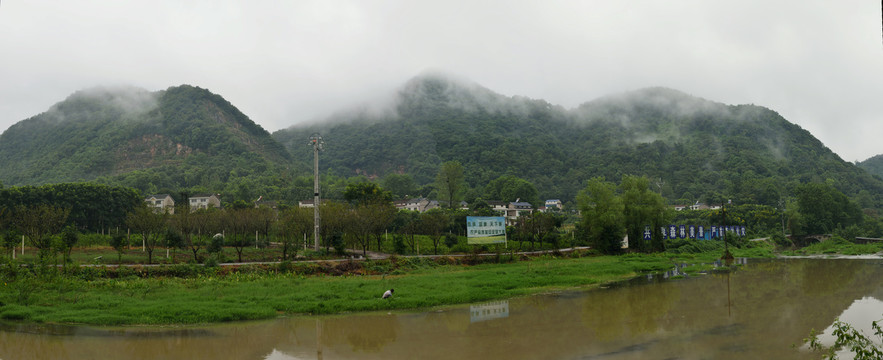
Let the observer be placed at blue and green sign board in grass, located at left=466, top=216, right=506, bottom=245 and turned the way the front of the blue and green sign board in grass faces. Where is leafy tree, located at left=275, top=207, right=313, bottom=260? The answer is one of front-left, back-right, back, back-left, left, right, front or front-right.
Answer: right

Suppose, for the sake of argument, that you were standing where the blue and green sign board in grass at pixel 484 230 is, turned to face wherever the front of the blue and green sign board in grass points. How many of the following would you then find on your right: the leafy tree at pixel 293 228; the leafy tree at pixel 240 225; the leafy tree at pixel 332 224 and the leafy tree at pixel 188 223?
4

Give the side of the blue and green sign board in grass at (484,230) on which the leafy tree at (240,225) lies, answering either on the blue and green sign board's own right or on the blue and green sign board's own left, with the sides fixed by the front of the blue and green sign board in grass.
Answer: on the blue and green sign board's own right

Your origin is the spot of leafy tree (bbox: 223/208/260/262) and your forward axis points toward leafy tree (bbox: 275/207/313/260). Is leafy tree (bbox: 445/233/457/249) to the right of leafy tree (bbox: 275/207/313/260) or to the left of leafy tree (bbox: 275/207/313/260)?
left

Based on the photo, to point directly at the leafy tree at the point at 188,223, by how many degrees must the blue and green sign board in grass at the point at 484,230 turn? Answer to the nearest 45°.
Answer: approximately 90° to its right

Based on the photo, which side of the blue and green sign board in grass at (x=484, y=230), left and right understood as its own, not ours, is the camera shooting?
front

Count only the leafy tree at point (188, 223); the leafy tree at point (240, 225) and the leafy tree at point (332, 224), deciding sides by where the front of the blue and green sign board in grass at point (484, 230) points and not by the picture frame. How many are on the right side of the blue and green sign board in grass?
3

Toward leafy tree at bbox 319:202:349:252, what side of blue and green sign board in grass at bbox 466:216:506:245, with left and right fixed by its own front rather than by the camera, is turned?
right
